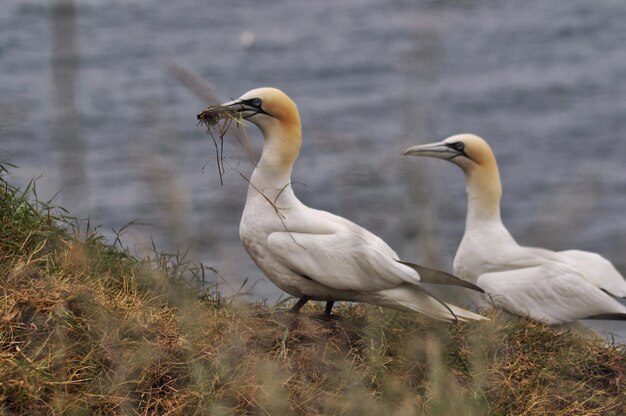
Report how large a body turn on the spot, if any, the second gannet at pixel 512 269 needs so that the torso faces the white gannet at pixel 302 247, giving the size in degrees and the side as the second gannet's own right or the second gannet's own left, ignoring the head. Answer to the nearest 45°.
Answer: approximately 45° to the second gannet's own left

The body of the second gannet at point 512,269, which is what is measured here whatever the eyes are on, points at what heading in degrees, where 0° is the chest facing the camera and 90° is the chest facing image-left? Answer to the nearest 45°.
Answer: approximately 90°

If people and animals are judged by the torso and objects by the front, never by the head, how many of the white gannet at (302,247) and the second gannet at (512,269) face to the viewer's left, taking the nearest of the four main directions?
2

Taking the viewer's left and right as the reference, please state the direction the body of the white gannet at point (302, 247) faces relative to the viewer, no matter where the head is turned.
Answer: facing to the left of the viewer

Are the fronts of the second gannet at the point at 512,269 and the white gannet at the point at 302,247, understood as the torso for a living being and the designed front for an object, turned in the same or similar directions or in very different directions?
same or similar directions

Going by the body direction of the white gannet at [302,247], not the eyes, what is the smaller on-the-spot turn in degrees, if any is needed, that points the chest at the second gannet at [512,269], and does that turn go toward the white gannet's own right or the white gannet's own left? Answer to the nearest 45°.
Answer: approximately 135° to the white gannet's own right
